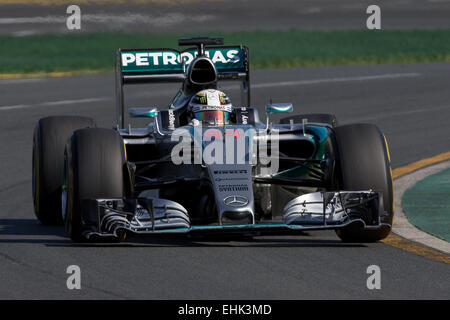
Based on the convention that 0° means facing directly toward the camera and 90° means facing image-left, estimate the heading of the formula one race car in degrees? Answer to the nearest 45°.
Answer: approximately 0°
